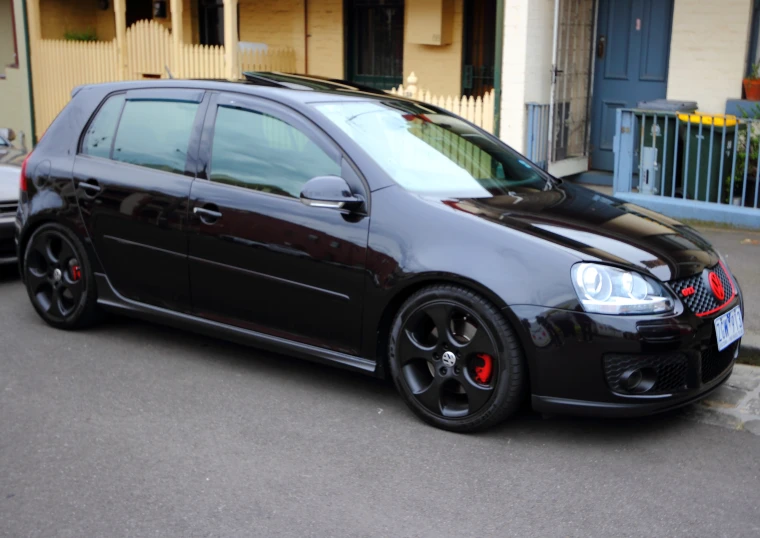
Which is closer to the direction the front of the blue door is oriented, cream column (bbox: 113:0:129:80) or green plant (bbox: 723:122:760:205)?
the green plant

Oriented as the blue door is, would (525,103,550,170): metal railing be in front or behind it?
in front

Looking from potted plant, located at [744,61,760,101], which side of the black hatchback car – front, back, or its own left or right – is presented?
left

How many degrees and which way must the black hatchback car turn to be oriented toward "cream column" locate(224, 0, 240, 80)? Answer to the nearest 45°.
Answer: approximately 135° to its left

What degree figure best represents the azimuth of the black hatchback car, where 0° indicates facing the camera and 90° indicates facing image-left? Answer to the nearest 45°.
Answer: approximately 315°

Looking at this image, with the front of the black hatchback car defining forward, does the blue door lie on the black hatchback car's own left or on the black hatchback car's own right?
on the black hatchback car's own left

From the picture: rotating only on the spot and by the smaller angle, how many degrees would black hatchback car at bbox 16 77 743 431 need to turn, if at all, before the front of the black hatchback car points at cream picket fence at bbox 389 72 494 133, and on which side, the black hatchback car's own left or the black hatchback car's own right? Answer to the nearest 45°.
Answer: approximately 135° to the black hatchback car's own left

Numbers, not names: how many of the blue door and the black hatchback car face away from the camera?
0

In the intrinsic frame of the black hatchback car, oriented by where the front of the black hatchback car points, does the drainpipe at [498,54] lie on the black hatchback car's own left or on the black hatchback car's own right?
on the black hatchback car's own left

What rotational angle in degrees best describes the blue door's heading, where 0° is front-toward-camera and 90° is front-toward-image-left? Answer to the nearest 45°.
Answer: approximately 0°

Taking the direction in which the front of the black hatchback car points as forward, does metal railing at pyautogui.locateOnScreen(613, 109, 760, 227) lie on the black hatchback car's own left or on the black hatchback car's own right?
on the black hatchback car's own left

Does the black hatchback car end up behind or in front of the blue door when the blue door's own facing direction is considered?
in front
